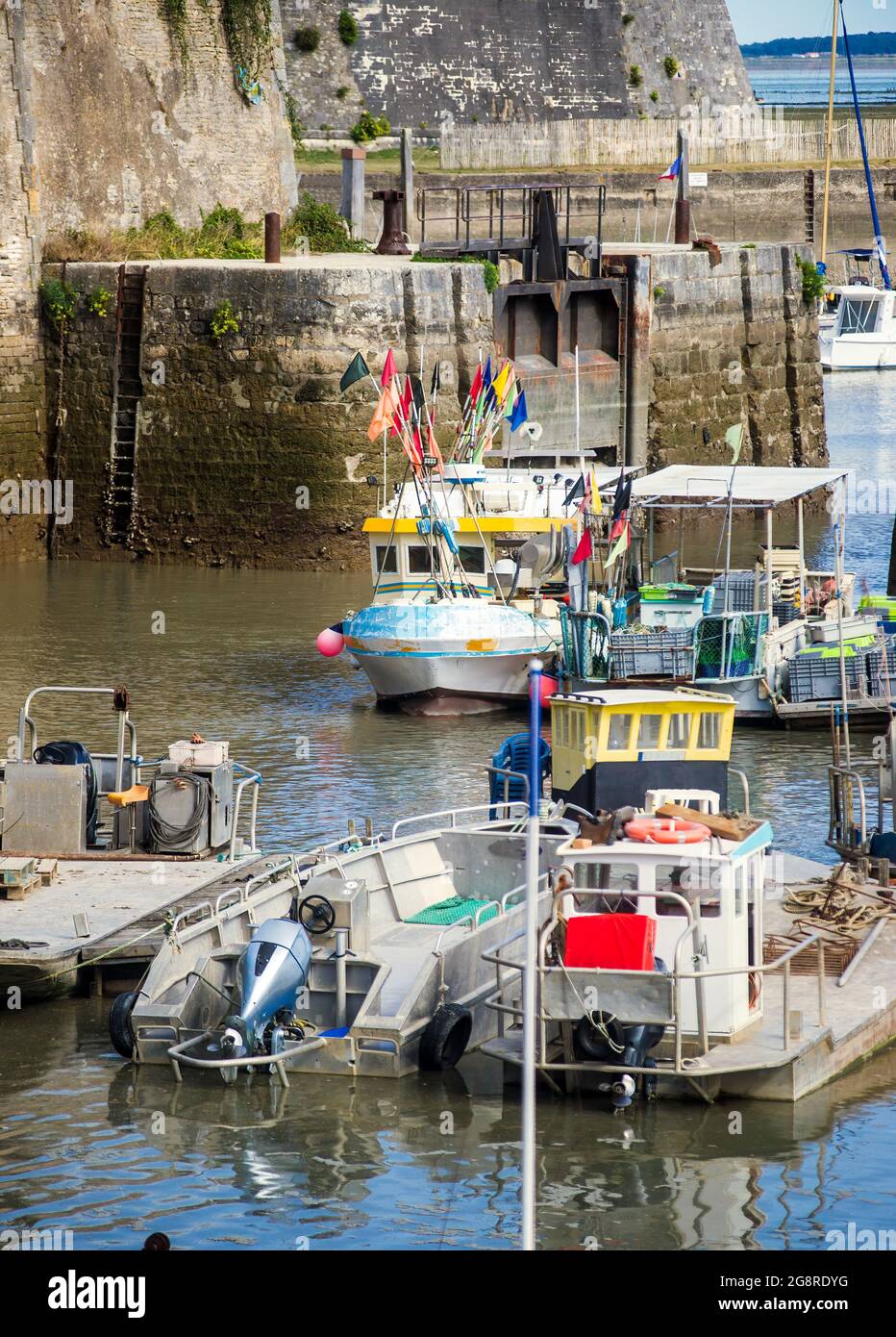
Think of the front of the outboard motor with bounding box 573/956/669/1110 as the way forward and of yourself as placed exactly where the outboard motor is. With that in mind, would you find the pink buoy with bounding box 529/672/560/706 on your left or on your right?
on your left

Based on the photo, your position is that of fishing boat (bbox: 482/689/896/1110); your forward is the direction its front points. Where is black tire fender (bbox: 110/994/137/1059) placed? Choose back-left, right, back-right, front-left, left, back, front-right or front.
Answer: back-left

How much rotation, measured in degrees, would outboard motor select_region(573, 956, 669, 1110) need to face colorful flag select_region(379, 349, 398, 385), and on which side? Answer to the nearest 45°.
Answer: approximately 45° to its left

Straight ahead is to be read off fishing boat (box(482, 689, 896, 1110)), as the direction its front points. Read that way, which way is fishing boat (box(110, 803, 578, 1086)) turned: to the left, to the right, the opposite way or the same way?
the same way

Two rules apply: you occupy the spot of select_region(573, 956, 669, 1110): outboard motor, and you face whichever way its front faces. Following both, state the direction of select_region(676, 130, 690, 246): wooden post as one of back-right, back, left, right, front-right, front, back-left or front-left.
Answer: front-left

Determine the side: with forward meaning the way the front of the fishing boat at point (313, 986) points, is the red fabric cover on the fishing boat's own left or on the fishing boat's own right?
on the fishing boat's own right

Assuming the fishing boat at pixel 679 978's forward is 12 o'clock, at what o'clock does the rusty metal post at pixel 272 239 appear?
The rusty metal post is roughly at 10 o'clock from the fishing boat.

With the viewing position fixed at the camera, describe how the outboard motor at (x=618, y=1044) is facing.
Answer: facing away from the viewer and to the right of the viewer

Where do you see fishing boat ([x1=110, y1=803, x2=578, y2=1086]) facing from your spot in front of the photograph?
facing away from the viewer and to the right of the viewer

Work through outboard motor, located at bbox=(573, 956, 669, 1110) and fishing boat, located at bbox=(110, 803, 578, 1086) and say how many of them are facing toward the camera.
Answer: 0

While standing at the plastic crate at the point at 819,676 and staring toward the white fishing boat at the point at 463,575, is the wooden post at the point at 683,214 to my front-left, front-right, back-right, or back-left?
front-right

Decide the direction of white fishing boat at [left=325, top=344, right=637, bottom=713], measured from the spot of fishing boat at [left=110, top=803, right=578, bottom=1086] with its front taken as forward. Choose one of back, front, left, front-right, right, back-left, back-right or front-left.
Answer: front-left

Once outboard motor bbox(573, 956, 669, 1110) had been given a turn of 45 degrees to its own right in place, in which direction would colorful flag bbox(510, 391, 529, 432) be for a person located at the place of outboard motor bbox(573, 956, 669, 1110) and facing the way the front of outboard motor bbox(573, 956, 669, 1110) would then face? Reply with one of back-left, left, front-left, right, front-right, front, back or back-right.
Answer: left

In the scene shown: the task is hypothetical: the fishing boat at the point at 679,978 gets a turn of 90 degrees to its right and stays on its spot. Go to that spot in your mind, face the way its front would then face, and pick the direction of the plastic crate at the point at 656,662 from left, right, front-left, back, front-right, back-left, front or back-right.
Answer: back-left

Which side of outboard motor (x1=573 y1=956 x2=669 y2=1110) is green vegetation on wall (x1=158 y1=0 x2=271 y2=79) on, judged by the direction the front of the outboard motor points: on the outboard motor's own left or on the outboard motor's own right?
on the outboard motor's own left

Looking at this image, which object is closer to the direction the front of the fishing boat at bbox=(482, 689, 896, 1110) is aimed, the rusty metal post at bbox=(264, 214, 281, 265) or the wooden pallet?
the rusty metal post

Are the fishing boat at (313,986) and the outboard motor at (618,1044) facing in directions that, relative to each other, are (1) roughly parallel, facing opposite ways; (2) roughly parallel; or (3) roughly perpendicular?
roughly parallel
